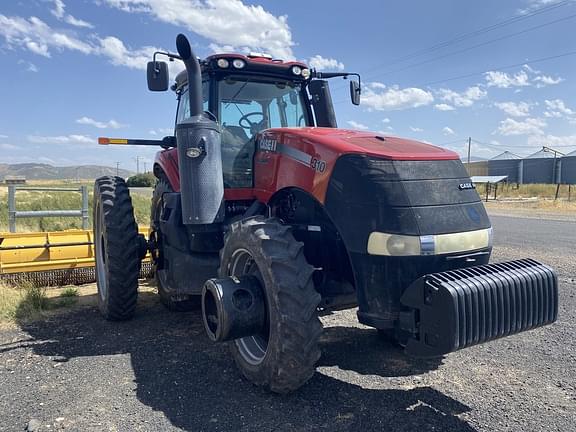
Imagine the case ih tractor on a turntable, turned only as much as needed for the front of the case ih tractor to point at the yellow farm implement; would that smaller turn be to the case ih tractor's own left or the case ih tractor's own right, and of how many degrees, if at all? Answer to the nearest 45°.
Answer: approximately 180°

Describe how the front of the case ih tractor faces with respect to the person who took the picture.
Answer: facing the viewer and to the right of the viewer
